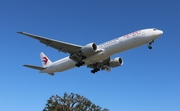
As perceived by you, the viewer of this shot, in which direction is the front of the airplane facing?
facing the viewer and to the right of the viewer
